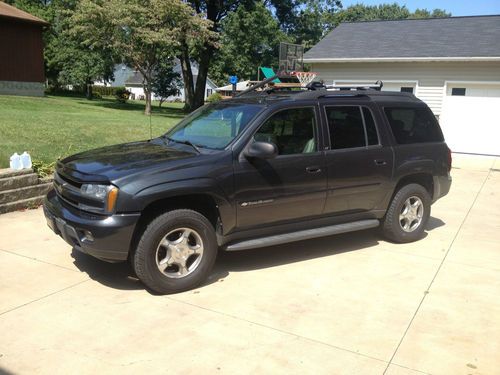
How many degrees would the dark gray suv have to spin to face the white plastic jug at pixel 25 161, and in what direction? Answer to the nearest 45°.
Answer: approximately 90° to its right

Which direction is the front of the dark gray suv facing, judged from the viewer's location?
facing the viewer and to the left of the viewer

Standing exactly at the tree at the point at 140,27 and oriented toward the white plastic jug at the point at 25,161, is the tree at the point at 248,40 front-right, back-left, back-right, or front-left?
back-left

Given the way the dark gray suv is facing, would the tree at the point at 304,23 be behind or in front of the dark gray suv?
behind

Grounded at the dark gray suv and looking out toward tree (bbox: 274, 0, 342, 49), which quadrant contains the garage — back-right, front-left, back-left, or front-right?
front-right

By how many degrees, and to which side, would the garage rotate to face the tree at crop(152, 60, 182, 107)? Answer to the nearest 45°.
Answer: approximately 135° to its right

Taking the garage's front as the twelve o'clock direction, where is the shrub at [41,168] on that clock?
The shrub is roughly at 1 o'clock from the garage.

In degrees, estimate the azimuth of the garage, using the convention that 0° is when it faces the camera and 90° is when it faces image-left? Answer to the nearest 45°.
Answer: approximately 0°

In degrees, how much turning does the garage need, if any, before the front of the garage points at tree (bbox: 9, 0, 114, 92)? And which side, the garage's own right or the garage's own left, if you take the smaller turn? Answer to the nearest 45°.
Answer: approximately 135° to the garage's own right

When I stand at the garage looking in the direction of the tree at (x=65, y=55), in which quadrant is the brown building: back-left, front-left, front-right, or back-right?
front-left

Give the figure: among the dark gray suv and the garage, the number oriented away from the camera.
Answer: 0

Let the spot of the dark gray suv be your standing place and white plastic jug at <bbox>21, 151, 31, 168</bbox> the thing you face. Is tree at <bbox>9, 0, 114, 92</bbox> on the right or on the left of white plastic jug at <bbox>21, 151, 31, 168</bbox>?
right

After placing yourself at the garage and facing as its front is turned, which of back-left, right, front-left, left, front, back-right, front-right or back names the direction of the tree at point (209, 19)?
back-right

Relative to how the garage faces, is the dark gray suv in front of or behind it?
in front
